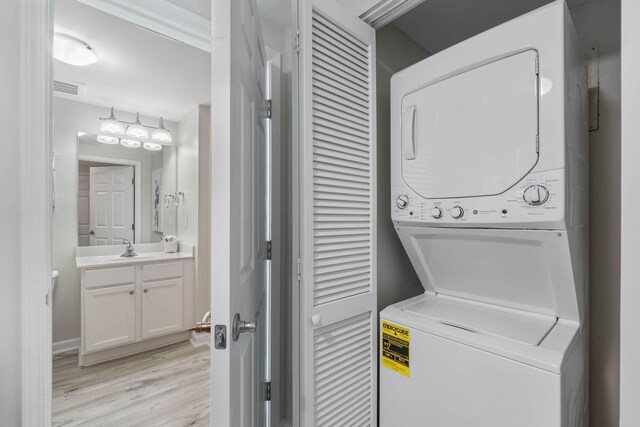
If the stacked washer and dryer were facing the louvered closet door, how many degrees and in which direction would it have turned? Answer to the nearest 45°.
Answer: approximately 45° to its right

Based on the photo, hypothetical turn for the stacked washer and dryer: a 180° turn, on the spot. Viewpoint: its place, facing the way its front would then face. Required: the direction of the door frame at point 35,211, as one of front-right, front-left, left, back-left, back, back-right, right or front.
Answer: back

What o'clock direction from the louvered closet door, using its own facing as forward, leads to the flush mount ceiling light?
The flush mount ceiling light is roughly at 5 o'clock from the louvered closet door.

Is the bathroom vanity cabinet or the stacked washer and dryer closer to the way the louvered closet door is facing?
the stacked washer and dryer

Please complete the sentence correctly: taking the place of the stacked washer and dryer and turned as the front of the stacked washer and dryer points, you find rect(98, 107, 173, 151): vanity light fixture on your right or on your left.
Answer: on your right

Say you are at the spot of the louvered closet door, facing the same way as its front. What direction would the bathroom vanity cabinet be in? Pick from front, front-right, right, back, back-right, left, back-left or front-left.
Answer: back

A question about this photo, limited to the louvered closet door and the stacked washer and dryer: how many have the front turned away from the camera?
0

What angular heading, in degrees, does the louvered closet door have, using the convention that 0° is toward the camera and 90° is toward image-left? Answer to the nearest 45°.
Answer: approximately 315°

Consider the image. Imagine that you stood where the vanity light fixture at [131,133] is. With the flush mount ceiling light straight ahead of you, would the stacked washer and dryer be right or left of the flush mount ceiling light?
left
